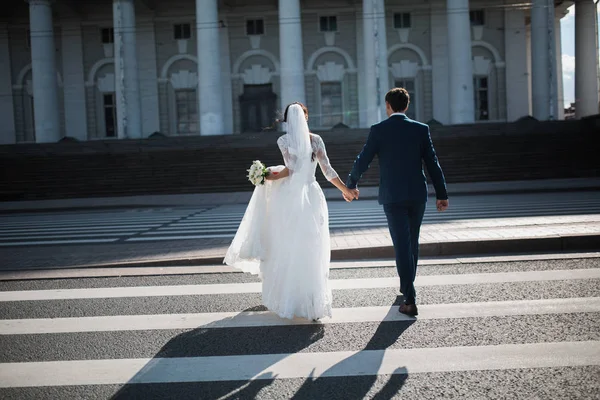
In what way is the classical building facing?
toward the camera

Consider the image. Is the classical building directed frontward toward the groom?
yes

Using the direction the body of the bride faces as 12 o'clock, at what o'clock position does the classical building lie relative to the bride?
The classical building is roughly at 12 o'clock from the bride.

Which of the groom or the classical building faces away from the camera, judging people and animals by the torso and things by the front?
the groom

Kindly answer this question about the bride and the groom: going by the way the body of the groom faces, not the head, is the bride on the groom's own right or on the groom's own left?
on the groom's own left

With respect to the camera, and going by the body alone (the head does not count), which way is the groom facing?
away from the camera

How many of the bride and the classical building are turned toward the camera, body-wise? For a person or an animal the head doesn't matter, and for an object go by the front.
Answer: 1

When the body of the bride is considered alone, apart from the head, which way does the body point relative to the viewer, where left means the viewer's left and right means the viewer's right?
facing away from the viewer

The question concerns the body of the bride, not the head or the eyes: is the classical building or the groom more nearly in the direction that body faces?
the classical building

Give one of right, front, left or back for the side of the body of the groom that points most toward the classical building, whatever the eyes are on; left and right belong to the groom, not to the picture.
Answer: front

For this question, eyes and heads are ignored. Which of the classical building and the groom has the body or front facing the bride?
the classical building

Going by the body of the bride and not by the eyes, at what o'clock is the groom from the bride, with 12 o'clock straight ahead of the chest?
The groom is roughly at 3 o'clock from the bride.

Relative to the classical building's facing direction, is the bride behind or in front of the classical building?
in front

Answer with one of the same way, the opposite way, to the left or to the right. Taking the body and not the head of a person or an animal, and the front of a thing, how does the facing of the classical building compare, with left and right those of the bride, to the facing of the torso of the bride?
the opposite way
